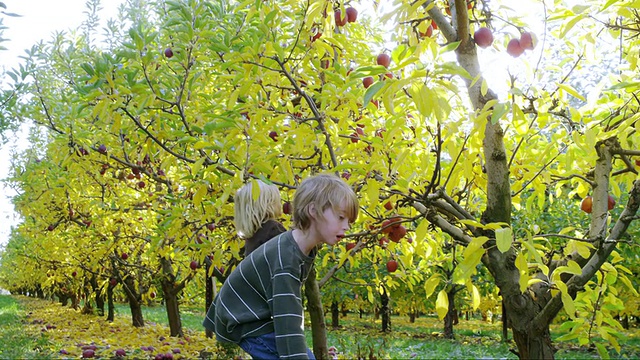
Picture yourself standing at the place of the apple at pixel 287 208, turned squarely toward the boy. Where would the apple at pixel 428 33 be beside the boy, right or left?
left

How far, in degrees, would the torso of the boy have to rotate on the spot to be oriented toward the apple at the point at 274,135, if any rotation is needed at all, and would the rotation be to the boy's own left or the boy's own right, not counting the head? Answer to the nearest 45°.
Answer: approximately 90° to the boy's own left

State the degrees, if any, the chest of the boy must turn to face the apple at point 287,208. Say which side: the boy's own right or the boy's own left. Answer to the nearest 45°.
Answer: approximately 90° to the boy's own left

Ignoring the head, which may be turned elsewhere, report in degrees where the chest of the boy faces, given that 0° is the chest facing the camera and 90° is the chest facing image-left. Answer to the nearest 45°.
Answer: approximately 270°

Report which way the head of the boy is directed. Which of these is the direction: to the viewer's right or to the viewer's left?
to the viewer's right

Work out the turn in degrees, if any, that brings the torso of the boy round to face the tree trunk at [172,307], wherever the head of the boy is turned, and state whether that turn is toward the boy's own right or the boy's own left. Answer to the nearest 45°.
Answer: approximately 90° to the boy's own left

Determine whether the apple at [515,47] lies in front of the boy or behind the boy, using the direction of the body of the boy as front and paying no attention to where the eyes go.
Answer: in front

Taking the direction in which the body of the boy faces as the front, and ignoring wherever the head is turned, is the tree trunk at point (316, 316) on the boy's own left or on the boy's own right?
on the boy's own left

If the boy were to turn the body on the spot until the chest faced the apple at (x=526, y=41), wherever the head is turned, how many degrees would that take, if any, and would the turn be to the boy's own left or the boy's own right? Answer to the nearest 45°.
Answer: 0° — they already face it
